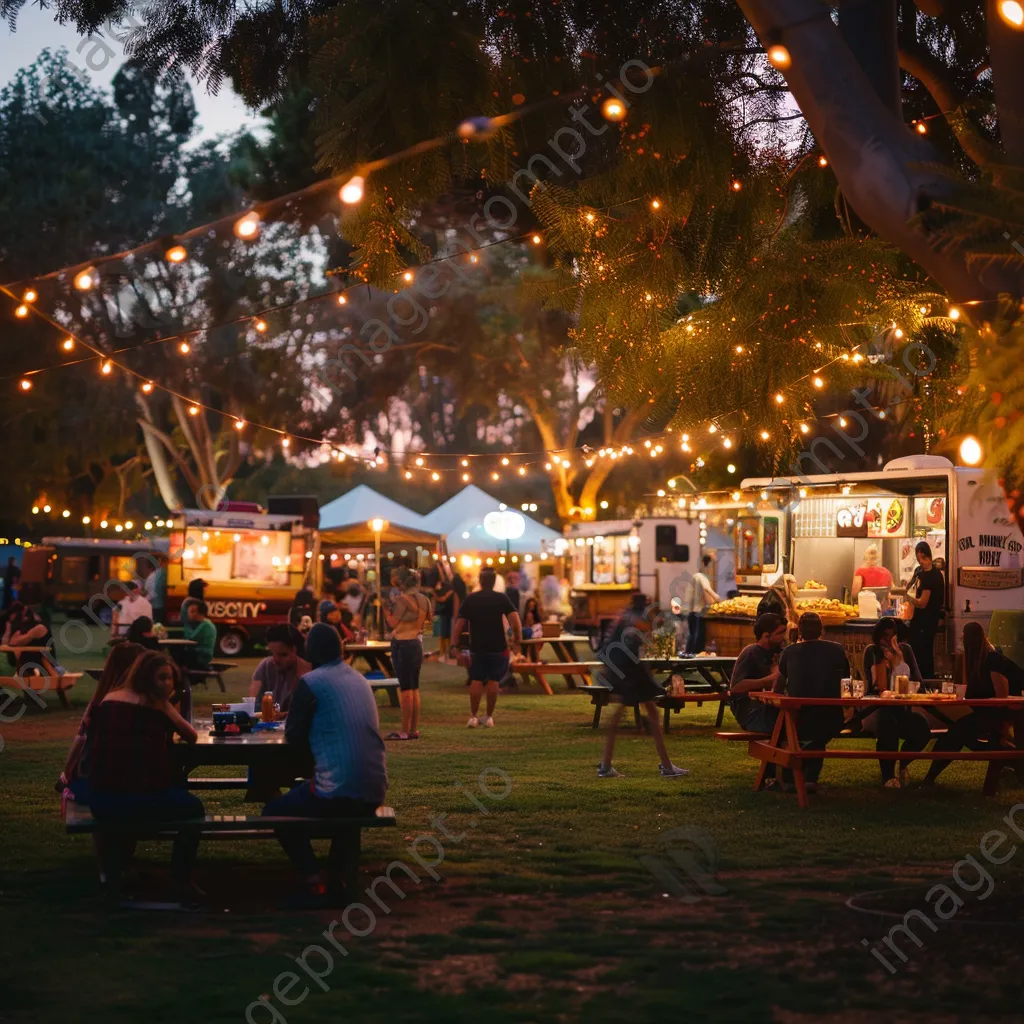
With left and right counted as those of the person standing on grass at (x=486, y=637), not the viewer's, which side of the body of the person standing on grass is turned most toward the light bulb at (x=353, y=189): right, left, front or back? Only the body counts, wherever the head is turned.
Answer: back

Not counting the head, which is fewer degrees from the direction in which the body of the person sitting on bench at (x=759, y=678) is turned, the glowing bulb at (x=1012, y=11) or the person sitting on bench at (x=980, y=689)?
the person sitting on bench

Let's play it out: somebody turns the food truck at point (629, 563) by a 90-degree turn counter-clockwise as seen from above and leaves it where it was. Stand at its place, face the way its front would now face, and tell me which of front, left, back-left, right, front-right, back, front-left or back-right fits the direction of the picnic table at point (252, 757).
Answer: back

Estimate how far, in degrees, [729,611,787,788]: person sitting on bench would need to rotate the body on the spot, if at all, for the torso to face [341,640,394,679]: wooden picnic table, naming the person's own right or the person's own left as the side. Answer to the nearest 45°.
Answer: approximately 135° to the person's own left

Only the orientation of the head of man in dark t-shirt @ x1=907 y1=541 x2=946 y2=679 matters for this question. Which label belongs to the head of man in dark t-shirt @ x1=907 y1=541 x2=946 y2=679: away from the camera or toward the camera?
toward the camera

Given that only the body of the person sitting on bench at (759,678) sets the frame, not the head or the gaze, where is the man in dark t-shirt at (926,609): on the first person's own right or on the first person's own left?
on the first person's own left

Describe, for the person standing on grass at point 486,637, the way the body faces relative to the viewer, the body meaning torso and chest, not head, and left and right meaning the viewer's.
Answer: facing away from the viewer

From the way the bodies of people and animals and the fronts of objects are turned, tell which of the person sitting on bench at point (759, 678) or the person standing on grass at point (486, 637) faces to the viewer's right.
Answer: the person sitting on bench

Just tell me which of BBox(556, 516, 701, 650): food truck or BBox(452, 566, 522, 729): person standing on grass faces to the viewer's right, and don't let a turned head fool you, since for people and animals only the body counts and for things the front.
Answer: the food truck

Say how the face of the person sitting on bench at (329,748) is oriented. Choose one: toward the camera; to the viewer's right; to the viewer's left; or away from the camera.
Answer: away from the camera

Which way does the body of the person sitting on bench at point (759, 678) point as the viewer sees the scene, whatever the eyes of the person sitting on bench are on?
to the viewer's right

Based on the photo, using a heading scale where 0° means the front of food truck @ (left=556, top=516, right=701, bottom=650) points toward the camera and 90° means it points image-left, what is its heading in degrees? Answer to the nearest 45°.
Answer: approximately 270°

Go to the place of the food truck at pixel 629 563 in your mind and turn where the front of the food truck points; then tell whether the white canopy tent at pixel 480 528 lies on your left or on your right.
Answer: on your right

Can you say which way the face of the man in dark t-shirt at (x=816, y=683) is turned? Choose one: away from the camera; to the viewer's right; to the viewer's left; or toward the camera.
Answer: away from the camera
